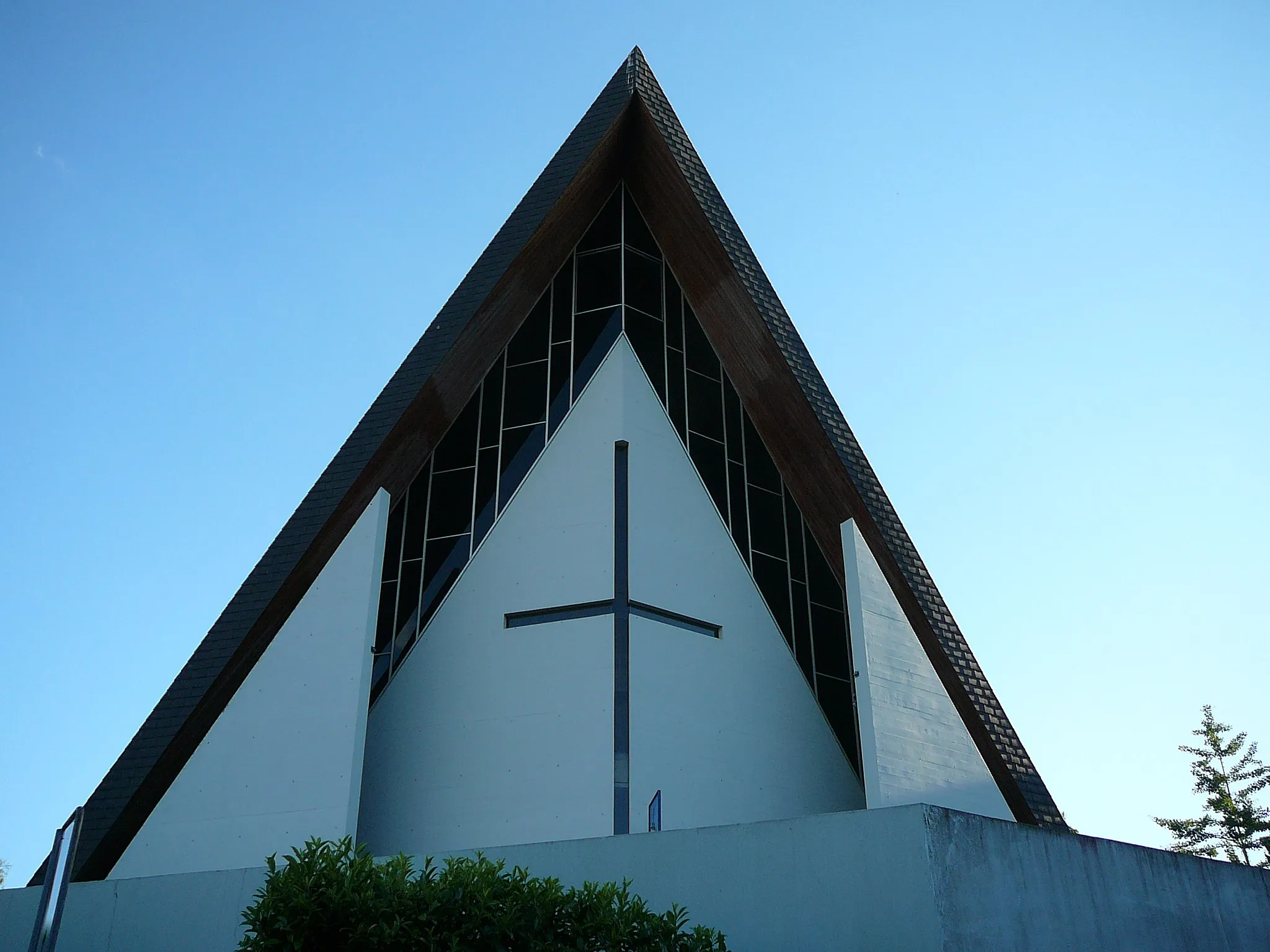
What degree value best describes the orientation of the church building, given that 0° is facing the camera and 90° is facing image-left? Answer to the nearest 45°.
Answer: approximately 0°

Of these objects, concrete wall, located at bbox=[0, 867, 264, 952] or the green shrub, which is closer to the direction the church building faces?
the green shrub

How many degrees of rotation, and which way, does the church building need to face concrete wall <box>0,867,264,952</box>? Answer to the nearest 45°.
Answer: approximately 45° to its right

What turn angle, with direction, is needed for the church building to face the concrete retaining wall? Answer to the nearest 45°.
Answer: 0° — it already faces it

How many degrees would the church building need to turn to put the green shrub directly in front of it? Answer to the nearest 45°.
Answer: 0° — it already faces it
